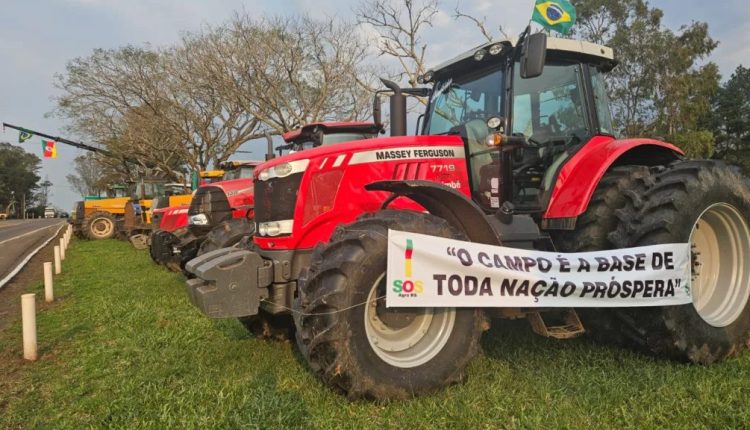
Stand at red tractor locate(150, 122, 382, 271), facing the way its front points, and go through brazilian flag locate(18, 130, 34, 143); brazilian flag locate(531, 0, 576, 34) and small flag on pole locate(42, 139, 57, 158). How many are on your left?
1

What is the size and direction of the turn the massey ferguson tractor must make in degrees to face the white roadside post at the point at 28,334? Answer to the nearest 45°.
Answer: approximately 45° to its right

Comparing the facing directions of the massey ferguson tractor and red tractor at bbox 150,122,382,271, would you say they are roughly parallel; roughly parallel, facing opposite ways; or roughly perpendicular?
roughly parallel

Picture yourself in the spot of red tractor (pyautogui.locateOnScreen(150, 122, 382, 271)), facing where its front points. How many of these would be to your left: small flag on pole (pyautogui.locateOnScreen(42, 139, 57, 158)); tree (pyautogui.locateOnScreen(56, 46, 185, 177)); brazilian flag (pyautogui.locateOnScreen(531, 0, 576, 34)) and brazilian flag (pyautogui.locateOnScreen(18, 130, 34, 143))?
1

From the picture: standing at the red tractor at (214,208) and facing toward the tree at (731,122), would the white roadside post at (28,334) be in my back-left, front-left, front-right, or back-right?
back-right

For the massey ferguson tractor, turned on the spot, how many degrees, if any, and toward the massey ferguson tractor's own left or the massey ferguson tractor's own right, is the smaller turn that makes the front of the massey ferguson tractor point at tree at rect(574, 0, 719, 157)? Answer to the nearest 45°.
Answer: approximately 135° to the massey ferguson tractor's own right

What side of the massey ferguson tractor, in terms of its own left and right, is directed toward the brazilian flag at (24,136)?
right

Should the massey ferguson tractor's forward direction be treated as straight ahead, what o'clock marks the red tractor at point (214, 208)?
The red tractor is roughly at 3 o'clock from the massey ferguson tractor.

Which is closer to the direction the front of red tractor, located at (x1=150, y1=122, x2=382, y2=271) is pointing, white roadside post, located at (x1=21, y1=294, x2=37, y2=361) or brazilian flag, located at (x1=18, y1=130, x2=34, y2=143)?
the white roadside post

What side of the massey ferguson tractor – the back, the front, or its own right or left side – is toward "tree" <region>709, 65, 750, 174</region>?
back

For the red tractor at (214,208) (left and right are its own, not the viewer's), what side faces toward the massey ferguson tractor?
left

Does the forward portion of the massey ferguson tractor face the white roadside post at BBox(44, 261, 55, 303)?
no

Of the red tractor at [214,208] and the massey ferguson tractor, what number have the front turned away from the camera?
0

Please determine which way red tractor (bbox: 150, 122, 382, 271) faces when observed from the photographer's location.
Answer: facing the viewer and to the left of the viewer

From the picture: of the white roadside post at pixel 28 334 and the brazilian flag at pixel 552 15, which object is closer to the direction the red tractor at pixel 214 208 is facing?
the white roadside post

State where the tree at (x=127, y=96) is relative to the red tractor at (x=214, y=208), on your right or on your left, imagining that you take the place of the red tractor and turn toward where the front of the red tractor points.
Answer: on your right

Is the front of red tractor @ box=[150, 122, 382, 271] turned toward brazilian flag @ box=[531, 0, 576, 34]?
no

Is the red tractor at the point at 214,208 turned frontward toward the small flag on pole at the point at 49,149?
no
